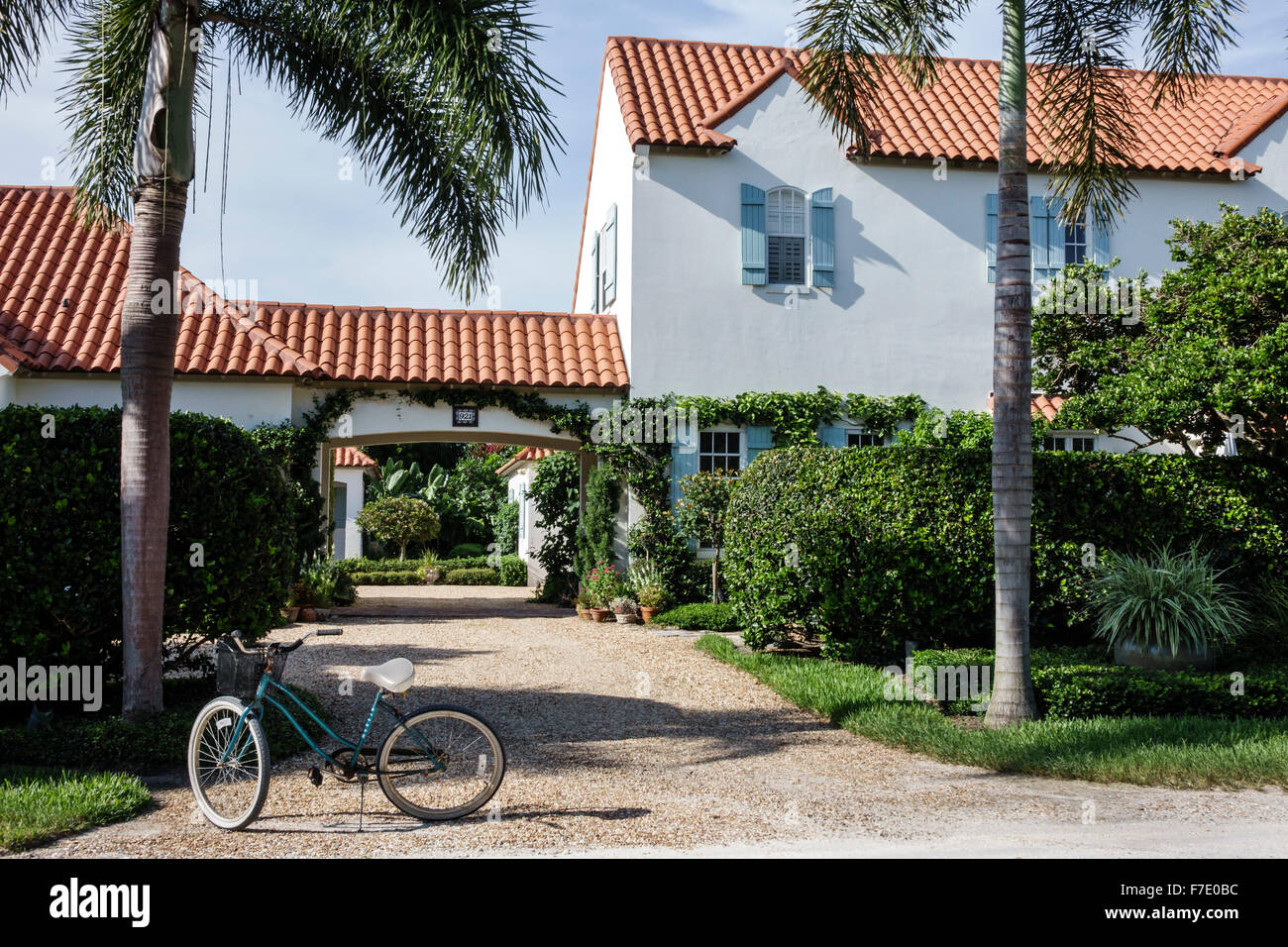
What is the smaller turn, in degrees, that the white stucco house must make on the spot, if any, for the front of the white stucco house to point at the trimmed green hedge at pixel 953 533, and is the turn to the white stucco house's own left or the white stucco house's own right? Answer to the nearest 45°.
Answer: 0° — it already faces it

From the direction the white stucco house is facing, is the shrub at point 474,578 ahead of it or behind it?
behind

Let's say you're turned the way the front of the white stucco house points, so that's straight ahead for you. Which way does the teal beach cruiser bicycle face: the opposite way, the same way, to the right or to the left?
to the right

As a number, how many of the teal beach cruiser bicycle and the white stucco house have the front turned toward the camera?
1

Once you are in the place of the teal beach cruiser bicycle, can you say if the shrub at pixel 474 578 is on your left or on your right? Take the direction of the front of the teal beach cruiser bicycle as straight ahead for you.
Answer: on your right

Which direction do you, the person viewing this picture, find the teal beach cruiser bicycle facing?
facing to the left of the viewer

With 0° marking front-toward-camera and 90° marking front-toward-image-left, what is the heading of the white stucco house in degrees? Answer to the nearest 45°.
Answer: approximately 0°
